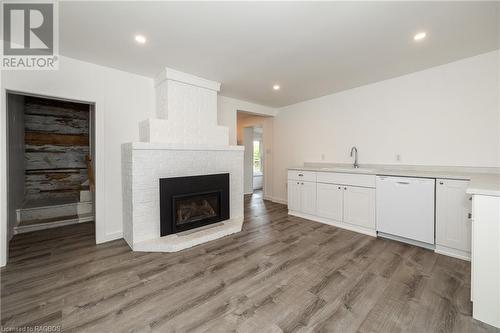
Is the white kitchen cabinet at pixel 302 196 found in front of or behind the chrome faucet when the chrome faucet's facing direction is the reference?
in front

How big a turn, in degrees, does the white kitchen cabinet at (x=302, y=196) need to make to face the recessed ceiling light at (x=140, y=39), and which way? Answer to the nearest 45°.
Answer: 0° — it already faces it

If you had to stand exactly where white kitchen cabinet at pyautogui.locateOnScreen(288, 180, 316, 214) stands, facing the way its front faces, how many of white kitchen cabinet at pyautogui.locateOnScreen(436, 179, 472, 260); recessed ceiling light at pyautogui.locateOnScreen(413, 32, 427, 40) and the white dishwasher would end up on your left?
3

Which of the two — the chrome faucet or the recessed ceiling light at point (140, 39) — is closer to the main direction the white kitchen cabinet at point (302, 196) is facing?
the recessed ceiling light

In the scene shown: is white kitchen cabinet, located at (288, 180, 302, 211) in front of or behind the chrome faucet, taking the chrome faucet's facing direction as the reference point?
in front

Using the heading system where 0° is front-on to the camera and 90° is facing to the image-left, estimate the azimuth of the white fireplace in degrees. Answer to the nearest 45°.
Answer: approximately 315°

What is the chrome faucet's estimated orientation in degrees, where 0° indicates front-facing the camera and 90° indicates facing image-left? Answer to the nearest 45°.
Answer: approximately 45°

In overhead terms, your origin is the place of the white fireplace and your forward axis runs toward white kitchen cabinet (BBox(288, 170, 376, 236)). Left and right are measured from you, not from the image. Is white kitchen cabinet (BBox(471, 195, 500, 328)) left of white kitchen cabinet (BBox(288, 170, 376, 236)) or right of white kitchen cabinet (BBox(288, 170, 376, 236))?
right
